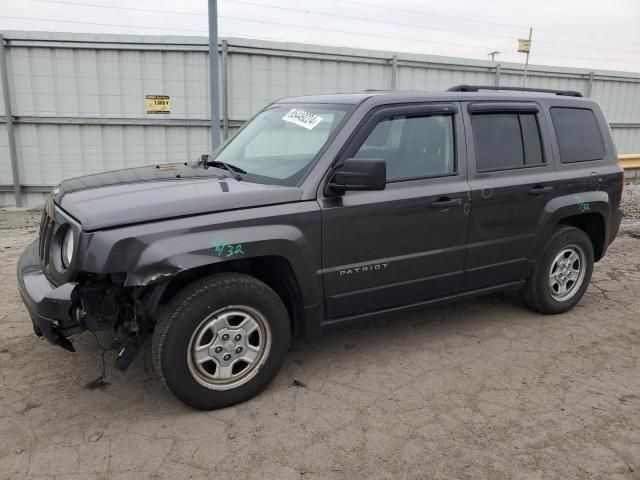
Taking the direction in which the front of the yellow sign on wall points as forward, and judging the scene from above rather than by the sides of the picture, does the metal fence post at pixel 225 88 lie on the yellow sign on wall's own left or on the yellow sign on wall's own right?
on the yellow sign on wall's own left

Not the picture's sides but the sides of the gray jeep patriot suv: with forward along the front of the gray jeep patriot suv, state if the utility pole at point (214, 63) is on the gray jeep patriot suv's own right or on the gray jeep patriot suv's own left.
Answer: on the gray jeep patriot suv's own right

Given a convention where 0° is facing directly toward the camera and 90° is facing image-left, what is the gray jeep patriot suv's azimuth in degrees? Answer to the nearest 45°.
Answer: approximately 45°

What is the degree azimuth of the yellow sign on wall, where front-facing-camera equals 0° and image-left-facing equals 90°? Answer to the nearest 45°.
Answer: approximately 0°

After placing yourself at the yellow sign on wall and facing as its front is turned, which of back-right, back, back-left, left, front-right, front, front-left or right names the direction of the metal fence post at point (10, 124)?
right

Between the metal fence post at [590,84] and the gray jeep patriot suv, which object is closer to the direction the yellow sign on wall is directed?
the gray jeep patriot suv

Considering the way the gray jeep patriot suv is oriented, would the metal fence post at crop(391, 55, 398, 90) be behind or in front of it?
behind

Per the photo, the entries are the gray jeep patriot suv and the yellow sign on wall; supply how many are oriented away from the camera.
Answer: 0

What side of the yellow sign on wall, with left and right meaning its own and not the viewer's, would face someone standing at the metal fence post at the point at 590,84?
left

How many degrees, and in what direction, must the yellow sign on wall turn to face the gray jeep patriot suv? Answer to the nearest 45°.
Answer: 0° — it already faces it
